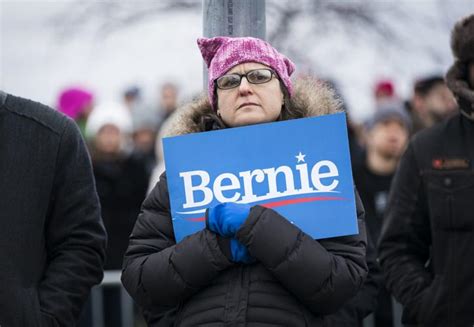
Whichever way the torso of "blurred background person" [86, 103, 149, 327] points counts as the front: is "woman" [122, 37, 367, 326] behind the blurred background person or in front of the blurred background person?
in front

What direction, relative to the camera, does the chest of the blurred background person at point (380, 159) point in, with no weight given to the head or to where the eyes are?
toward the camera

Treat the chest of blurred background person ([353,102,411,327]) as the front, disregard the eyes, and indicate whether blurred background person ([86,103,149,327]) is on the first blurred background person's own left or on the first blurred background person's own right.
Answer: on the first blurred background person's own right

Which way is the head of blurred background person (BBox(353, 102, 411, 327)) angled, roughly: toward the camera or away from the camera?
toward the camera

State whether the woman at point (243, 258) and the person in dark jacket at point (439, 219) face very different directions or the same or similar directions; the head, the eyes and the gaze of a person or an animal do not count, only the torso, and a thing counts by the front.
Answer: same or similar directions

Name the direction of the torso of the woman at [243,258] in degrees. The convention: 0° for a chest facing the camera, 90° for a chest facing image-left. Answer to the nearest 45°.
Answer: approximately 0°

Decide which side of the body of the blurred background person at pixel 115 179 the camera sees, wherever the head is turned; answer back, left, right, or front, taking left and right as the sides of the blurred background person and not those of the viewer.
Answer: front

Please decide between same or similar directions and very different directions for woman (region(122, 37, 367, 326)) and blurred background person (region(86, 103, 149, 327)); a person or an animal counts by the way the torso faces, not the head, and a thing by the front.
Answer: same or similar directions

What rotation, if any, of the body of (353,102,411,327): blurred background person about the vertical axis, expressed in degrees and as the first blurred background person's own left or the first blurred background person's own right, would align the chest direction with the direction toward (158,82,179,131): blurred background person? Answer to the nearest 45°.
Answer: approximately 135° to the first blurred background person's own right

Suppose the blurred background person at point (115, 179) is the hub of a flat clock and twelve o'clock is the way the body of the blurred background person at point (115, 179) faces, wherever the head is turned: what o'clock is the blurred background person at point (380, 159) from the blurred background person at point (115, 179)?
the blurred background person at point (380, 159) is roughly at 10 o'clock from the blurred background person at point (115, 179).

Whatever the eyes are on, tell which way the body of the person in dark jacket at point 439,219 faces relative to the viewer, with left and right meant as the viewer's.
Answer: facing the viewer

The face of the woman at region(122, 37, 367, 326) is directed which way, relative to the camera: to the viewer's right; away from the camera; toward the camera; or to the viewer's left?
toward the camera

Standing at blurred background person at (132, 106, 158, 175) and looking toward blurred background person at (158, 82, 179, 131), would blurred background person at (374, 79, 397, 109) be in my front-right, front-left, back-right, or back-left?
front-right
